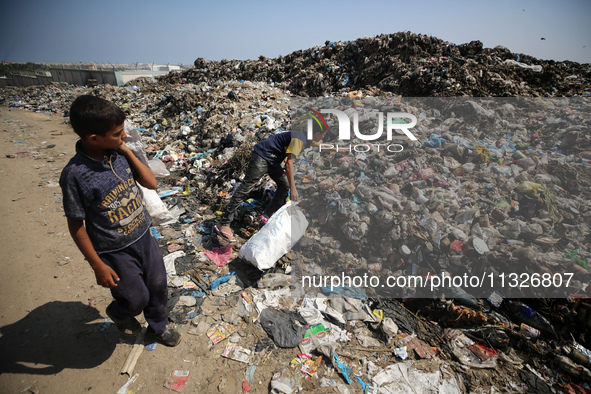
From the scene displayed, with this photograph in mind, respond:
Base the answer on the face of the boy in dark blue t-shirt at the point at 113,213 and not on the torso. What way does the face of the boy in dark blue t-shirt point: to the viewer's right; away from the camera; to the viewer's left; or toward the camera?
to the viewer's right

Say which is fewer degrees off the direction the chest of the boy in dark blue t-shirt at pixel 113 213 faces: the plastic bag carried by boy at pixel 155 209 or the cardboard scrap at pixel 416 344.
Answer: the cardboard scrap

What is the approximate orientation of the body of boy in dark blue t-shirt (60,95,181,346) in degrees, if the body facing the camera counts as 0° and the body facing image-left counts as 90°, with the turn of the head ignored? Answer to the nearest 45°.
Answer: approximately 315°

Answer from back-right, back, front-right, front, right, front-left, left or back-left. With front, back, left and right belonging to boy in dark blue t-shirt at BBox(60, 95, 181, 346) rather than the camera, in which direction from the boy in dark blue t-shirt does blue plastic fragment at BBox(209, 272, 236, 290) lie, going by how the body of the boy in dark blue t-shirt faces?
left
